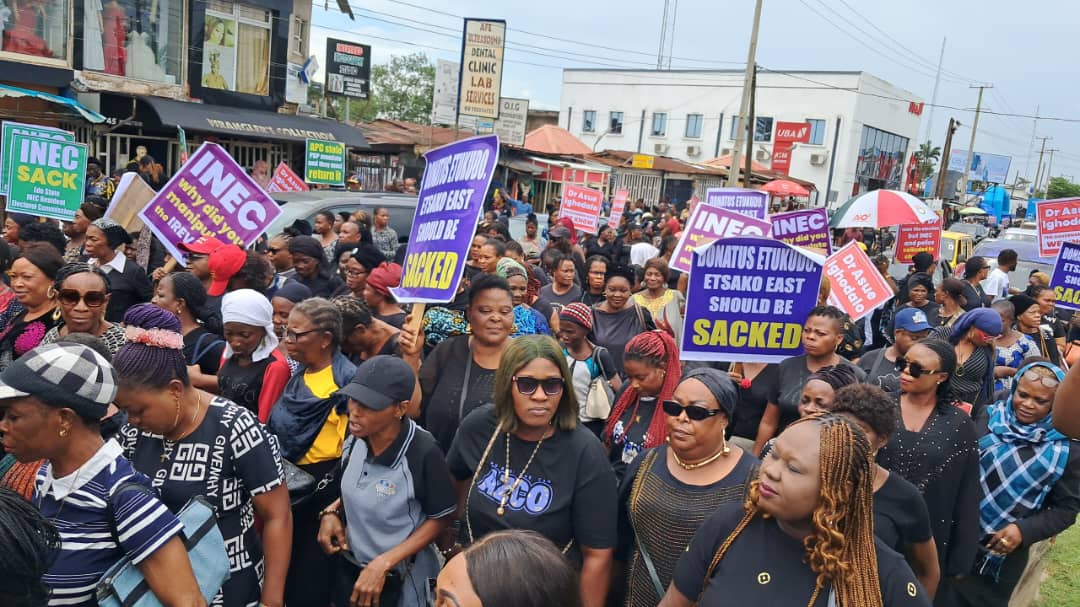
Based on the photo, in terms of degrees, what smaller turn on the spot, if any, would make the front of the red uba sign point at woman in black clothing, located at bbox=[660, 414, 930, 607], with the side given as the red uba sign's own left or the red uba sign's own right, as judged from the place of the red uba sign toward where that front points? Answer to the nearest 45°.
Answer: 0° — it already faces them

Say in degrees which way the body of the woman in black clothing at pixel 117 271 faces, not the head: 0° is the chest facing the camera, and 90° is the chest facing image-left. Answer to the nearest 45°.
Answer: approximately 45°

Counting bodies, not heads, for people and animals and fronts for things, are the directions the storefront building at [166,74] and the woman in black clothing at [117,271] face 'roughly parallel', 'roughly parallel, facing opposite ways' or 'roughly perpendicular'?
roughly perpendicular

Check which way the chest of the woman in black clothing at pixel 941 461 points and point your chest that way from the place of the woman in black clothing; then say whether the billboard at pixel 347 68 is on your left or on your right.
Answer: on your right

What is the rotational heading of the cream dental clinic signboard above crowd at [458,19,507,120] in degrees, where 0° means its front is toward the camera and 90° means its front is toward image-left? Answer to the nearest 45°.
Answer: approximately 0°

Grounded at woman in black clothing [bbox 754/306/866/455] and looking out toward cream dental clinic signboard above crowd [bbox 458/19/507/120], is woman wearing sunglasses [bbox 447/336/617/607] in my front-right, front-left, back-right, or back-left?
back-left

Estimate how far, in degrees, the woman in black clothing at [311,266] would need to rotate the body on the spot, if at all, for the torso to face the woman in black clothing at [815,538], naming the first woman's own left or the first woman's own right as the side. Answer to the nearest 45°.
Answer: approximately 45° to the first woman's own left
